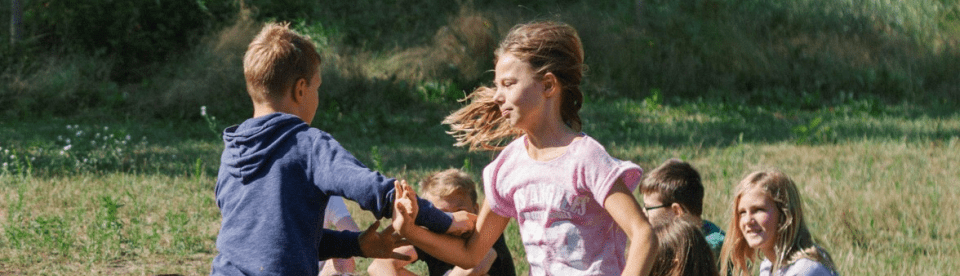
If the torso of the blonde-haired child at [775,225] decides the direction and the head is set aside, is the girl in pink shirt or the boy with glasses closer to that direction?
the girl in pink shirt

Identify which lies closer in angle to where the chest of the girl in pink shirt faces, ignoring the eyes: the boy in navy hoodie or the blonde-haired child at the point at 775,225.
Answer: the boy in navy hoodie

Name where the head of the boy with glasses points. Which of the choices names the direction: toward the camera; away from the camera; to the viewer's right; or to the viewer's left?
to the viewer's left

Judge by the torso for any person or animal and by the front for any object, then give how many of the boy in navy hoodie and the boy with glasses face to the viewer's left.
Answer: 1

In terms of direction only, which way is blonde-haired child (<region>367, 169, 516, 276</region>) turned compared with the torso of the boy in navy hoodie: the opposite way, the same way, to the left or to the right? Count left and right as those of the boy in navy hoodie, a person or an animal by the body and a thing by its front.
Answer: the opposite way

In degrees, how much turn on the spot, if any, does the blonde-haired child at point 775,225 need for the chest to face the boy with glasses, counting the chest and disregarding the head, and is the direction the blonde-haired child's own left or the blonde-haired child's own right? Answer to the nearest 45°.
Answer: approximately 90° to the blonde-haired child's own right

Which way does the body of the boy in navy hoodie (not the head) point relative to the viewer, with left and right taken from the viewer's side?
facing away from the viewer and to the right of the viewer

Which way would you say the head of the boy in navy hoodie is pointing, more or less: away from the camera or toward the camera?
away from the camera

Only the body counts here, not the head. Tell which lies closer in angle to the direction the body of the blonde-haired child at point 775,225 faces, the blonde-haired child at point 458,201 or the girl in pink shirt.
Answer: the girl in pink shirt

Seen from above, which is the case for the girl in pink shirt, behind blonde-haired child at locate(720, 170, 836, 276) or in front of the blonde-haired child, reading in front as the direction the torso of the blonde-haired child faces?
in front

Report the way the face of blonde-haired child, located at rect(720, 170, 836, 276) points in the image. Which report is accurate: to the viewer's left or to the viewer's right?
to the viewer's left
